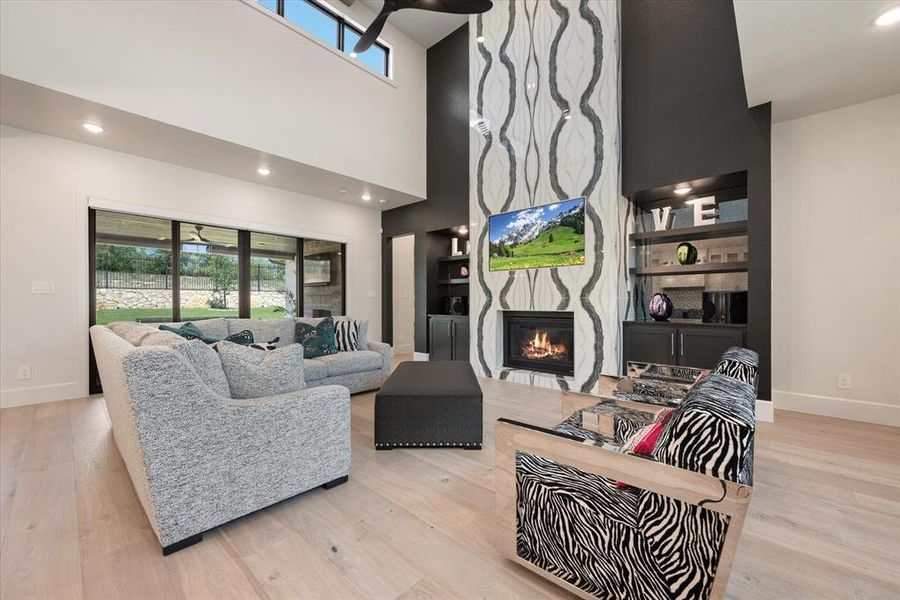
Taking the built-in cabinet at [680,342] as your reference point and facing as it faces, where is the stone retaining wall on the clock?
The stone retaining wall is roughly at 2 o'clock from the built-in cabinet.

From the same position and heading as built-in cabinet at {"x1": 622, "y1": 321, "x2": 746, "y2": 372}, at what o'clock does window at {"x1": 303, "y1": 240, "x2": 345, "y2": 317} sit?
The window is roughly at 3 o'clock from the built-in cabinet.

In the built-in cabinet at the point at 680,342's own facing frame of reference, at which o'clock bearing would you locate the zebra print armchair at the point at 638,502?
The zebra print armchair is roughly at 12 o'clock from the built-in cabinet.

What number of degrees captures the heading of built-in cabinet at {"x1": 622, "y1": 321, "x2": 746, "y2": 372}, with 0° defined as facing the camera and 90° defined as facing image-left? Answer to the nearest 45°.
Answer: approximately 0°

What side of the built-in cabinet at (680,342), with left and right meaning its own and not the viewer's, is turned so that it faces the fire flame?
right

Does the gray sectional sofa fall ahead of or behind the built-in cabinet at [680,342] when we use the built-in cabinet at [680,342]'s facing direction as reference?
ahead

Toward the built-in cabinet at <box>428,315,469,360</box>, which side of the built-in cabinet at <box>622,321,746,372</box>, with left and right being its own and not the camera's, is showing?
right

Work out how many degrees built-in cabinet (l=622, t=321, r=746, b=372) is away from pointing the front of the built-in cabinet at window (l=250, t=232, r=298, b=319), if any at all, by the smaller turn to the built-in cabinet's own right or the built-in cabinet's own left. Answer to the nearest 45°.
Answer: approximately 90° to the built-in cabinet's own right

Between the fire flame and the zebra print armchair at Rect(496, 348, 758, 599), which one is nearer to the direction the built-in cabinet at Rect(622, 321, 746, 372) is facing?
the zebra print armchair

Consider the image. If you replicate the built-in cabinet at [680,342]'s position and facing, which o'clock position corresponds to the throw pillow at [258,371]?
The throw pillow is roughly at 1 o'clock from the built-in cabinet.

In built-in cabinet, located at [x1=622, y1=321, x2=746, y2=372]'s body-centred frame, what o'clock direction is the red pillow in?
The red pillow is roughly at 12 o'clock from the built-in cabinet.
